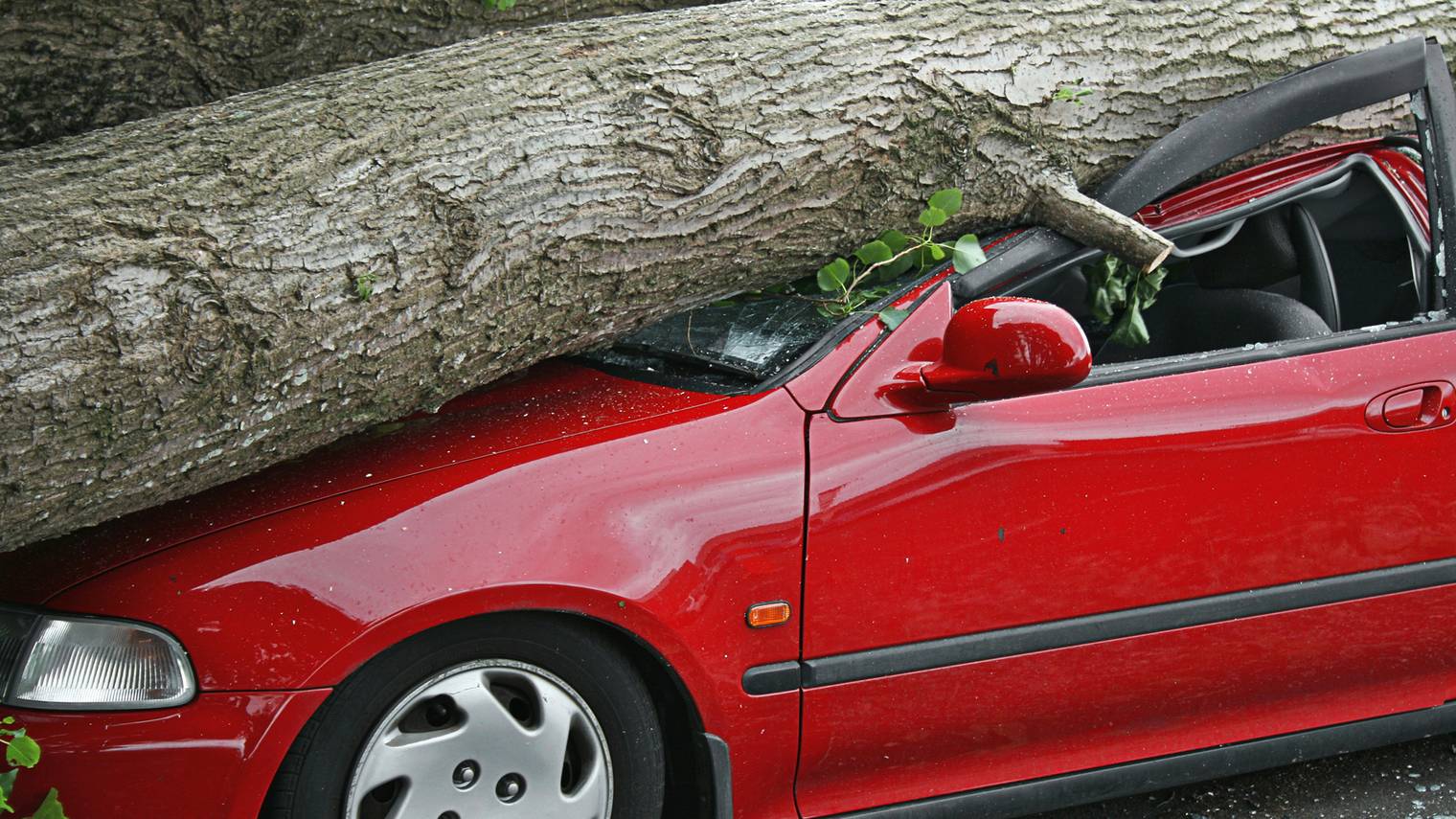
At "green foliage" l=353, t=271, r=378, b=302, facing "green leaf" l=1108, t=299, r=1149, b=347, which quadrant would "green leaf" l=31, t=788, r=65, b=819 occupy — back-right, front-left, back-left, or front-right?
back-right

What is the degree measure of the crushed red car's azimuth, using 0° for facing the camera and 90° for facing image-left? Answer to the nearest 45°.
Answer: approximately 45°

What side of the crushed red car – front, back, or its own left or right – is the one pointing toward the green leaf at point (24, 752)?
front

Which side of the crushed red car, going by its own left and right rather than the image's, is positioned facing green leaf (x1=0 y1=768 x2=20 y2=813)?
front

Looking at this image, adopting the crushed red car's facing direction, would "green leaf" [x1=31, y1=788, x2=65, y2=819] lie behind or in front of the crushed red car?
in front
